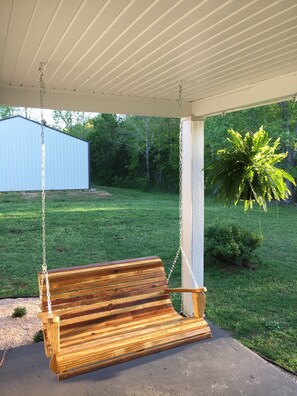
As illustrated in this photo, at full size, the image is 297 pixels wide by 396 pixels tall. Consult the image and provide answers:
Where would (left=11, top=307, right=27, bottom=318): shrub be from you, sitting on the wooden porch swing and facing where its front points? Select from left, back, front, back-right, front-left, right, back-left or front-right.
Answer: back

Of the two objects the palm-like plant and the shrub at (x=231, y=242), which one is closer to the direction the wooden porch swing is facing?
the palm-like plant

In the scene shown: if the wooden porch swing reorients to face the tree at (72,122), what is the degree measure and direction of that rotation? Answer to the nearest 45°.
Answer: approximately 135° to its left

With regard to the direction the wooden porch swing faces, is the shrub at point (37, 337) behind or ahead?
behind

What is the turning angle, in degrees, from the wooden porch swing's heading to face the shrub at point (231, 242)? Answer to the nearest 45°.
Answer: approximately 90° to its left

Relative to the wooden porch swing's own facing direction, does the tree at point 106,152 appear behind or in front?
behind

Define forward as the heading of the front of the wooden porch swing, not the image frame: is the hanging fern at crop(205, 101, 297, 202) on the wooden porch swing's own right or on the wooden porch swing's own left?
on the wooden porch swing's own left
